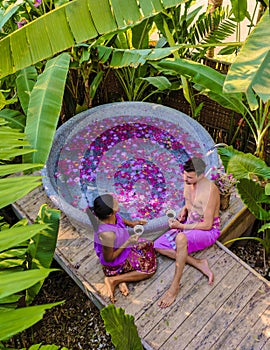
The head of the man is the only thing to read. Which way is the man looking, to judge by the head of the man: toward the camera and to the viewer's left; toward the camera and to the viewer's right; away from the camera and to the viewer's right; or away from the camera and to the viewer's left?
toward the camera and to the viewer's left

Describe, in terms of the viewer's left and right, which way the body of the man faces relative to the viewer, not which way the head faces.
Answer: facing the viewer and to the left of the viewer

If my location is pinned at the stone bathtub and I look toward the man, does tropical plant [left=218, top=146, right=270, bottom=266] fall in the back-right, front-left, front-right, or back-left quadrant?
front-left

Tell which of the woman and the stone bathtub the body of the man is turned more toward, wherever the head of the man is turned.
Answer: the woman

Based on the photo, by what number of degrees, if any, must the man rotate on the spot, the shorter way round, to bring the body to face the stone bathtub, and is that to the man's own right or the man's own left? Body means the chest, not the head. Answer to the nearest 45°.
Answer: approximately 90° to the man's own right

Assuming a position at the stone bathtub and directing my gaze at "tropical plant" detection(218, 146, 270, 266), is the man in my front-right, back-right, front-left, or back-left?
front-right

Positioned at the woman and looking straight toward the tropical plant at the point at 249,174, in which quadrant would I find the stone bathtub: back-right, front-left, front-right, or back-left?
front-left
